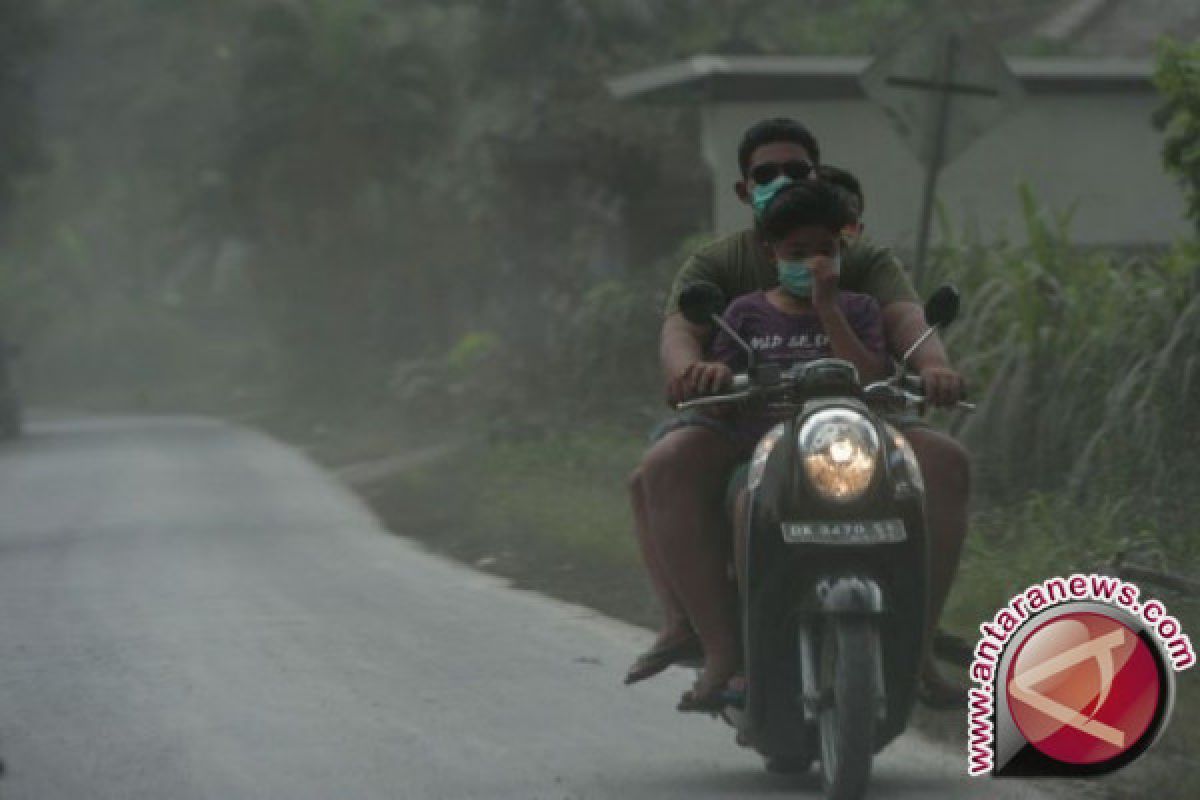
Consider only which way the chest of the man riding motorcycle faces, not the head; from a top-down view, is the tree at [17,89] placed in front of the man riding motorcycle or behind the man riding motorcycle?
behind

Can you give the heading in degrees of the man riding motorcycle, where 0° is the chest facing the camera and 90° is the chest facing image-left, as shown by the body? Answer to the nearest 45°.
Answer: approximately 0°

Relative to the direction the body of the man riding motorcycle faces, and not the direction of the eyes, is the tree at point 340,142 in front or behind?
behind

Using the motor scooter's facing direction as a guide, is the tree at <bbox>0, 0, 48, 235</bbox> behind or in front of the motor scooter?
behind

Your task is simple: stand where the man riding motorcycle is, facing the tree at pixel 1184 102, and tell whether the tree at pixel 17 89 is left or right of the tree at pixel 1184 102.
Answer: left

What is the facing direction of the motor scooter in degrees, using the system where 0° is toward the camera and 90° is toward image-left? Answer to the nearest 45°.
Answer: approximately 0°
